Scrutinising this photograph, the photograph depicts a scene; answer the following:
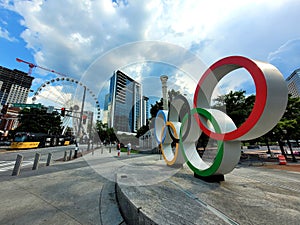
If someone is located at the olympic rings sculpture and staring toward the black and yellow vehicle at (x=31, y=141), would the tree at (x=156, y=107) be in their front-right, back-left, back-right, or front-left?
front-right

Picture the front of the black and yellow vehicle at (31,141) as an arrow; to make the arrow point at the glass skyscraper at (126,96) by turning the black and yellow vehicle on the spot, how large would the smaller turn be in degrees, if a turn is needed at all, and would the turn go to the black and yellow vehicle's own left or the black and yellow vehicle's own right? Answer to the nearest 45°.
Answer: approximately 135° to the black and yellow vehicle's own left

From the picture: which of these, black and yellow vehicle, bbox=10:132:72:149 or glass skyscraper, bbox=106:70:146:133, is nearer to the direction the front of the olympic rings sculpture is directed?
the black and yellow vehicle

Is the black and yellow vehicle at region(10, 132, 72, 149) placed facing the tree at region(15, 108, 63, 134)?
no

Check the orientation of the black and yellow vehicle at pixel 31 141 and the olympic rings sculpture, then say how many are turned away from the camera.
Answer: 0

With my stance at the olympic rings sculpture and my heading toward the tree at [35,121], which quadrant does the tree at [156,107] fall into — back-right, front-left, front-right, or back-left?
front-right

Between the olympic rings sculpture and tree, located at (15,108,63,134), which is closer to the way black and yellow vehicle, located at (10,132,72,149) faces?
the olympic rings sculpture

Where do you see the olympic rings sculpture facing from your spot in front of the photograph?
facing the viewer and to the left of the viewer

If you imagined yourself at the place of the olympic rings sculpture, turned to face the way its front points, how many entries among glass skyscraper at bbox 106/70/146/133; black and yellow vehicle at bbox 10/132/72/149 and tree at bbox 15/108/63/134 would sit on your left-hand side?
0

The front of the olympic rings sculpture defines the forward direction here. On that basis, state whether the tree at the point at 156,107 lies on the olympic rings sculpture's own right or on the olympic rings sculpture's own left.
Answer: on the olympic rings sculpture's own right

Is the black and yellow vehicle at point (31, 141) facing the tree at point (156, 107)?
no

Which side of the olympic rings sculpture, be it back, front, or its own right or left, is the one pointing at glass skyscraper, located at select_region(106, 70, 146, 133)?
right
